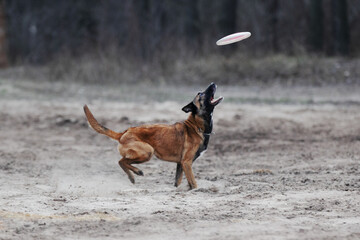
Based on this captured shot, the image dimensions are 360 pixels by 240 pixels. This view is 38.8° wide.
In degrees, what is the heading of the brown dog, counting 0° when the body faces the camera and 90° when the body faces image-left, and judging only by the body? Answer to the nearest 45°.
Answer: approximately 270°
